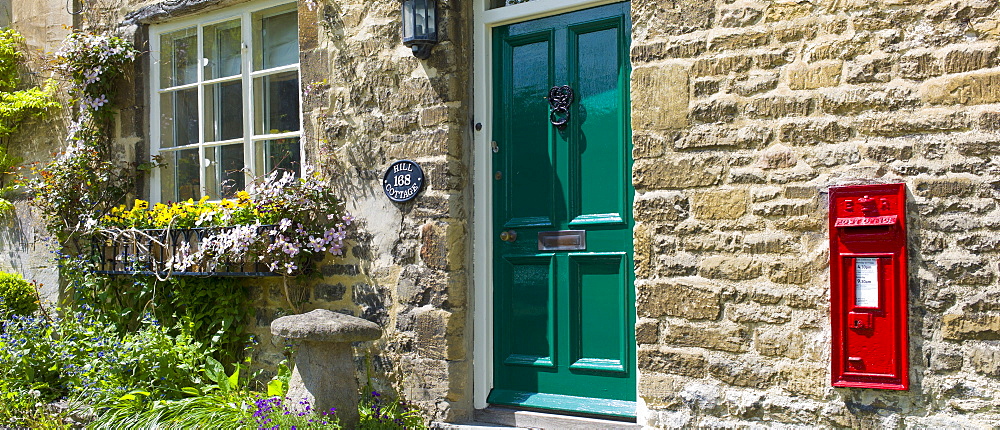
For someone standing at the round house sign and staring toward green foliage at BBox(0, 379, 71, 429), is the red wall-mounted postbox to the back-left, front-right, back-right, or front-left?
back-left

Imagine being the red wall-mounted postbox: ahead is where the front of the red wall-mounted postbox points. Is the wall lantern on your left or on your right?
on your right

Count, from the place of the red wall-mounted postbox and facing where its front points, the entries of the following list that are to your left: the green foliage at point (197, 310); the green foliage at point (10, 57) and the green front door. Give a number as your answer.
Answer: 0

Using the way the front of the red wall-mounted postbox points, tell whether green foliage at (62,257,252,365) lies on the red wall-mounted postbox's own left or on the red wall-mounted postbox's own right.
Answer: on the red wall-mounted postbox's own right

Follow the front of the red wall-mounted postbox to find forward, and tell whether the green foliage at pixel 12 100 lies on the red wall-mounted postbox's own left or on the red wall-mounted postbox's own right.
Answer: on the red wall-mounted postbox's own right

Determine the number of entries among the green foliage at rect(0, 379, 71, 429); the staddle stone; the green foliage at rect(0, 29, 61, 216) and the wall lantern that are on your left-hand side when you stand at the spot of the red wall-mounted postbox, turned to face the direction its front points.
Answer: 0

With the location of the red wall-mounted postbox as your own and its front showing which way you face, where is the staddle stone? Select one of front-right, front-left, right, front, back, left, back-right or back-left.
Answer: right

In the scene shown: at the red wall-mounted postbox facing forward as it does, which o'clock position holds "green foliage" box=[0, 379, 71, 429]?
The green foliage is roughly at 3 o'clock from the red wall-mounted postbox.

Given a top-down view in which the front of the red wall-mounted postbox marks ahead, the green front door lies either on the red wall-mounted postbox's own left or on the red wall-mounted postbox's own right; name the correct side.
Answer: on the red wall-mounted postbox's own right

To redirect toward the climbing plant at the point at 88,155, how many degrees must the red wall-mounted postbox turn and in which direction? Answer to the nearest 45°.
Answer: approximately 90° to its right

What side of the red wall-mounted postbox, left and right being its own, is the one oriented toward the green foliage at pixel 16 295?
right

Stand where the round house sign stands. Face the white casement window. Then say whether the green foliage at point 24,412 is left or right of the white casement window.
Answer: left

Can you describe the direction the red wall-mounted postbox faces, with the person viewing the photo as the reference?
facing the viewer

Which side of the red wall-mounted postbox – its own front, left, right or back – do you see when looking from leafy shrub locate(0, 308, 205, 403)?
right

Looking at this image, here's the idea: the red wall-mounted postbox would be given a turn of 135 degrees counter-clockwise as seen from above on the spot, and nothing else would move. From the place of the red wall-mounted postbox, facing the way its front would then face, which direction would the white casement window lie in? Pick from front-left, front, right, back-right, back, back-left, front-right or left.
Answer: back-left

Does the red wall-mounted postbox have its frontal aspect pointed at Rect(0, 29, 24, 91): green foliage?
no
